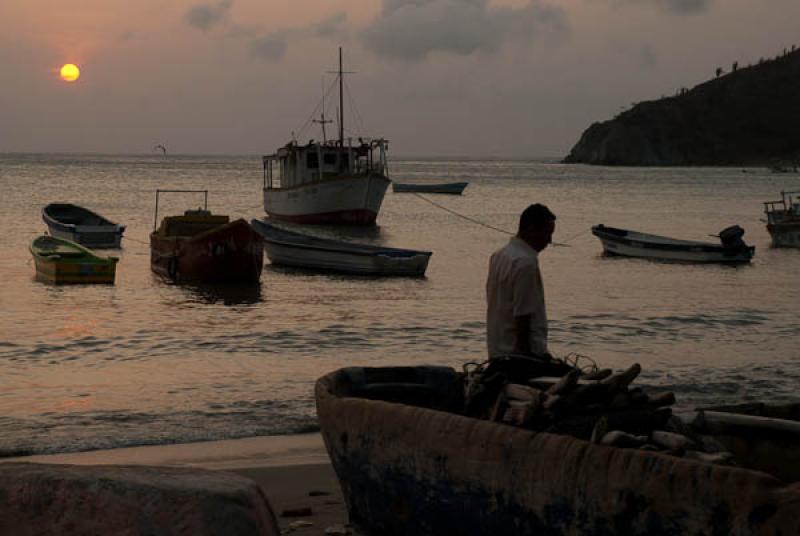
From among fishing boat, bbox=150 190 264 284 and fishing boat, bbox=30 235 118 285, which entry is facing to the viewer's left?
fishing boat, bbox=30 235 118 285

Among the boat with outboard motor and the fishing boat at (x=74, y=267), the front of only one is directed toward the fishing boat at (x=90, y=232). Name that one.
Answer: the boat with outboard motor

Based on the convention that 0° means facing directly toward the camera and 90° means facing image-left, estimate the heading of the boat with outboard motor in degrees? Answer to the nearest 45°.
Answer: approximately 90°

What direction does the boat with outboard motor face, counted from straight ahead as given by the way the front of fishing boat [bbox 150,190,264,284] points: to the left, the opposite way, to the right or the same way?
the opposite way

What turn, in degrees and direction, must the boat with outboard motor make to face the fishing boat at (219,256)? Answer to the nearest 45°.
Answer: approximately 45° to its left

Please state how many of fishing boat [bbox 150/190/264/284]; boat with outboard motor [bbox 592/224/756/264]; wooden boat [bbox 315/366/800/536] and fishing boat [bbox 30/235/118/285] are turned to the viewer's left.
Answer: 3

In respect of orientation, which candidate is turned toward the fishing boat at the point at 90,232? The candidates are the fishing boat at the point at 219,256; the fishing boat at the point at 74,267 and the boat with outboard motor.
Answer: the boat with outboard motor

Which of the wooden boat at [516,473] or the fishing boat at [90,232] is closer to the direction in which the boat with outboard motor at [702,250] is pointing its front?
the fishing boat

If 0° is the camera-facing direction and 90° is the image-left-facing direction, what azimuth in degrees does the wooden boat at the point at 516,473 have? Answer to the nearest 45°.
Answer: approximately 90°

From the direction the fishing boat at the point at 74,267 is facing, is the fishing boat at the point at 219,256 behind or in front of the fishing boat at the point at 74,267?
behind

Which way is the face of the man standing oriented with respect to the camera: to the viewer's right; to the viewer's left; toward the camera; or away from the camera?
to the viewer's right

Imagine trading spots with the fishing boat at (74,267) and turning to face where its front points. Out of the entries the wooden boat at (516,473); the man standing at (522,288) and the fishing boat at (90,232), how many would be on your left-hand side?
2

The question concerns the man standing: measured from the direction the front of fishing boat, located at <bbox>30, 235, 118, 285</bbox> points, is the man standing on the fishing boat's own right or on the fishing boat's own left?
on the fishing boat's own left

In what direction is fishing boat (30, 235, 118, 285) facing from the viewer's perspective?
to the viewer's left

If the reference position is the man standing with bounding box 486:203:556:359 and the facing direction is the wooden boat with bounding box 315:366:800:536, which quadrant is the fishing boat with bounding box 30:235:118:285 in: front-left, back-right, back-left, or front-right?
back-right
